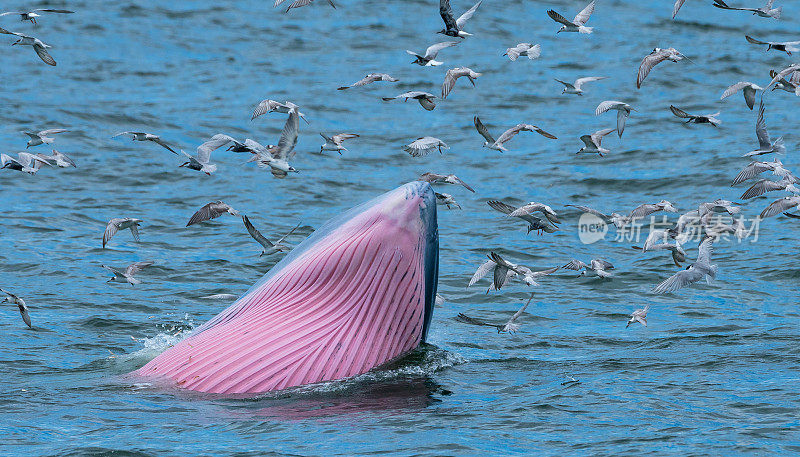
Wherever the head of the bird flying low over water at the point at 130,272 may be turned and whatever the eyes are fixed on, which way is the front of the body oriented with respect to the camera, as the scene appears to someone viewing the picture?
to the viewer's left

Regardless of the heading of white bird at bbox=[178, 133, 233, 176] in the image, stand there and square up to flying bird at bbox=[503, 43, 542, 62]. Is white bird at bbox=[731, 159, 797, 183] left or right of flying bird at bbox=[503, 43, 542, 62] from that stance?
right

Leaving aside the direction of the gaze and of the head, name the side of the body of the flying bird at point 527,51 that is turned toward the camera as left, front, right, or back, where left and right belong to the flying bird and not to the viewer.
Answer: left
